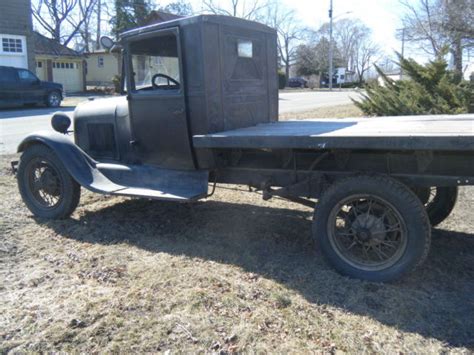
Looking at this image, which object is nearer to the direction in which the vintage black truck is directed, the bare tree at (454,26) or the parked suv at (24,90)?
the parked suv

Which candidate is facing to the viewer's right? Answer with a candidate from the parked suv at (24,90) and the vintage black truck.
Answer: the parked suv

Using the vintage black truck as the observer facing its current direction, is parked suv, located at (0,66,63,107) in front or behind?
in front

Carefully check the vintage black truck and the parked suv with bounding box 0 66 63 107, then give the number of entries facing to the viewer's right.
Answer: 1

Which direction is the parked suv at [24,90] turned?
to the viewer's right

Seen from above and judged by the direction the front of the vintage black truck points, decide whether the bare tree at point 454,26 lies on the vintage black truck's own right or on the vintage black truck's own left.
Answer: on the vintage black truck's own right

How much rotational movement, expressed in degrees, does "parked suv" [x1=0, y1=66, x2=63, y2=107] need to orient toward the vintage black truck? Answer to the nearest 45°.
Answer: approximately 90° to its right

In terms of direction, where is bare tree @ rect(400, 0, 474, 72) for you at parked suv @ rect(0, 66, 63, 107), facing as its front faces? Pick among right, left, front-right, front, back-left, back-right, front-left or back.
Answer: front-right

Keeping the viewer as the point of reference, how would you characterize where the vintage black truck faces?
facing away from the viewer and to the left of the viewer
